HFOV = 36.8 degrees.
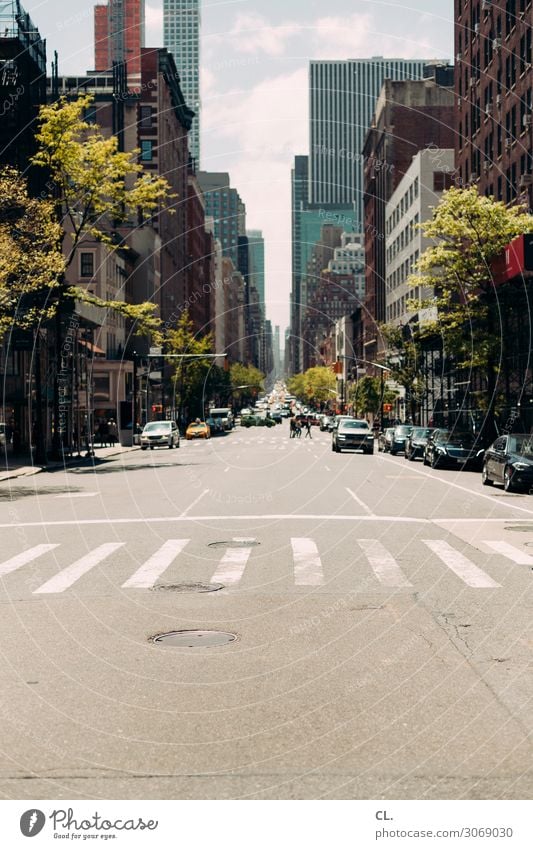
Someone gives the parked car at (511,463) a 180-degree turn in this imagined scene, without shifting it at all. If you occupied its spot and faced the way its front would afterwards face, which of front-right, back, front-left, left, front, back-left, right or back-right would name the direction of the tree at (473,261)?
front-right

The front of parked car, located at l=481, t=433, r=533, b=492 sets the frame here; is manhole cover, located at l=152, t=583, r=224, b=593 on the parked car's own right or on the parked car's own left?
on the parked car's own right

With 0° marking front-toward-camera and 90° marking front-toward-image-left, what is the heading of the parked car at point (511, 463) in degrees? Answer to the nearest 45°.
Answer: approximately 315°

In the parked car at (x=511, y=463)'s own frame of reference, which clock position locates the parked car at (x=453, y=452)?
the parked car at (x=453, y=452) is roughly at 7 o'clock from the parked car at (x=511, y=463).

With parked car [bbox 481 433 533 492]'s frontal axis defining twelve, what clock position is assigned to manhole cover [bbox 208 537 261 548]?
The manhole cover is roughly at 2 o'clock from the parked car.

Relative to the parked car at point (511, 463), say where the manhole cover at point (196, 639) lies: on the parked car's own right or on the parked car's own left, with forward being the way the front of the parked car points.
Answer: on the parked car's own right
